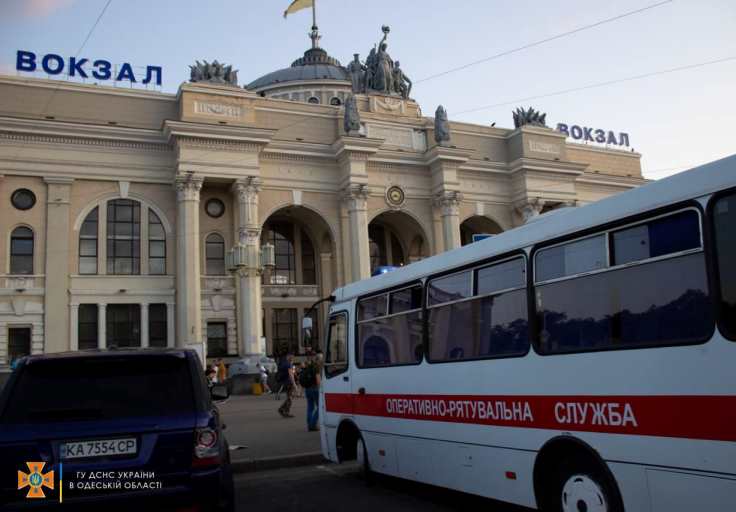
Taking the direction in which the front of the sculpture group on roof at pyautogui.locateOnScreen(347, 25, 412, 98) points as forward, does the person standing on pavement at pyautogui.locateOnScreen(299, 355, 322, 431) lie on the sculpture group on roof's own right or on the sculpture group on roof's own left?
on the sculpture group on roof's own right

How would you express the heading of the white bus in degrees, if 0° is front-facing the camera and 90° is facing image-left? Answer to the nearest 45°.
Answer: approximately 135°

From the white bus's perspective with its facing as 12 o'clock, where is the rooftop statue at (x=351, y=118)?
The rooftop statue is roughly at 1 o'clock from the white bus.

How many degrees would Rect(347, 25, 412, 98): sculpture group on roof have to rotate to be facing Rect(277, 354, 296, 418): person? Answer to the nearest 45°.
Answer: approximately 45° to its right

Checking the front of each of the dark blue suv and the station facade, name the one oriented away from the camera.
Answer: the dark blue suv

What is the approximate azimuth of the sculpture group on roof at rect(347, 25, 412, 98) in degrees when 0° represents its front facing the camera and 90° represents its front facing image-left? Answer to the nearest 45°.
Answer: approximately 315°

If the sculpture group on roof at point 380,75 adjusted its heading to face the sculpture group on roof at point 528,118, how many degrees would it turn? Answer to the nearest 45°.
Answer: approximately 45° to its left

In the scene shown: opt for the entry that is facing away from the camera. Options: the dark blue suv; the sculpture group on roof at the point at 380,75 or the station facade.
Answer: the dark blue suv

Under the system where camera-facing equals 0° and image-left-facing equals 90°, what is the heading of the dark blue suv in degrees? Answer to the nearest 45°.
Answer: approximately 180°
